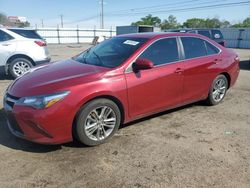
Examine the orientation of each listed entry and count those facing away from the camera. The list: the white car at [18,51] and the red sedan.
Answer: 0

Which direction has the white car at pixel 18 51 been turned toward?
to the viewer's left

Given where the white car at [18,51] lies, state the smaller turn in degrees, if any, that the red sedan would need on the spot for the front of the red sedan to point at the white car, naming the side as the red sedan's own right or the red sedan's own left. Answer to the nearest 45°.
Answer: approximately 90° to the red sedan's own right

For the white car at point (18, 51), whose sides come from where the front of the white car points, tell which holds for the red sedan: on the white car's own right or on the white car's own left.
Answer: on the white car's own left

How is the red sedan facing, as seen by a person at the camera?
facing the viewer and to the left of the viewer
